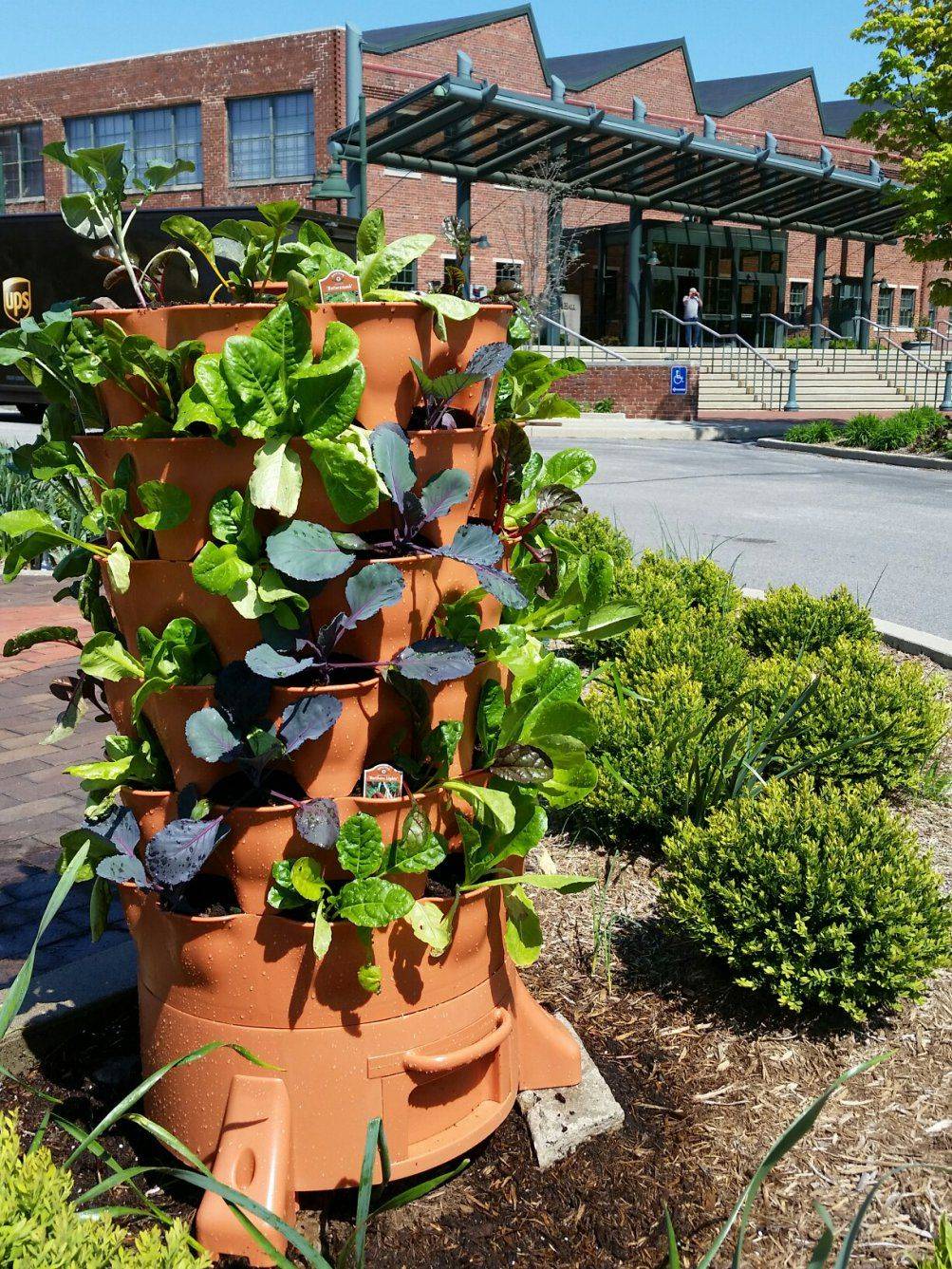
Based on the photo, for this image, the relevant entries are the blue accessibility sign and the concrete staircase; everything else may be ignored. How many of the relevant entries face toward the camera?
2

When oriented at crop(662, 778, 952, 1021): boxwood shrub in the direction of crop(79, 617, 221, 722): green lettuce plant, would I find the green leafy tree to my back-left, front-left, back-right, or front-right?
back-right

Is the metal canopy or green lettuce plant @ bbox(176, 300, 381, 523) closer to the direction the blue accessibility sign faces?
the green lettuce plant

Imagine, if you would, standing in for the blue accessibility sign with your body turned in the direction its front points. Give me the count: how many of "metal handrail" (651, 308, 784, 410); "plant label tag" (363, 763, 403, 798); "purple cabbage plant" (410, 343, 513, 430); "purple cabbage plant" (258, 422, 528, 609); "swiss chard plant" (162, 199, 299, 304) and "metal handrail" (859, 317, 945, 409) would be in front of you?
4

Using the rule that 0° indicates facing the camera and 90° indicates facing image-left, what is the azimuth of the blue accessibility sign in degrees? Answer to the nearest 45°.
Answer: approximately 0°

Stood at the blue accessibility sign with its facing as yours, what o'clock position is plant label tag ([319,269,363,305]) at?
The plant label tag is roughly at 12 o'clock from the blue accessibility sign.

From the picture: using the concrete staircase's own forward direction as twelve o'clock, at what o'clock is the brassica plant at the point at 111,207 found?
The brassica plant is roughly at 12 o'clock from the concrete staircase.
